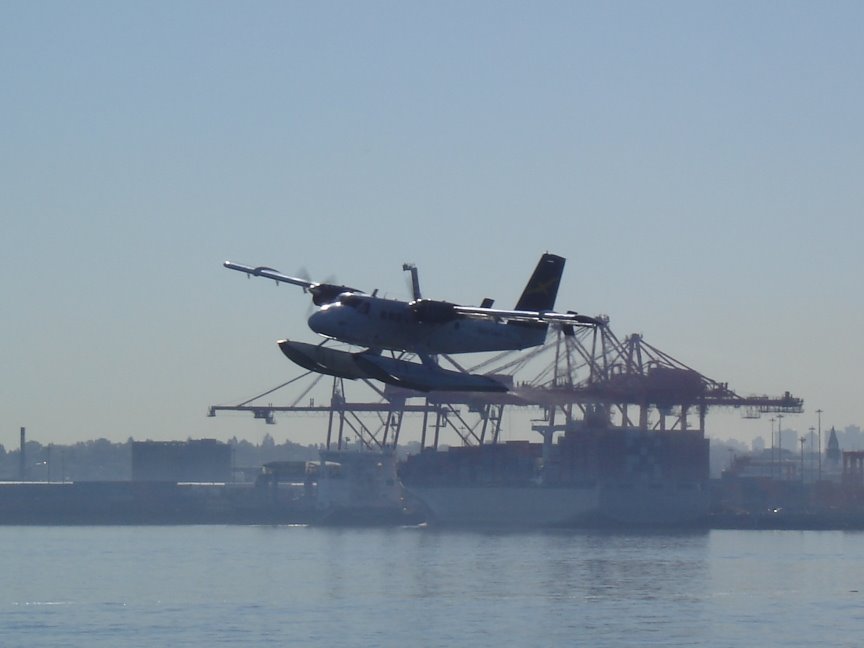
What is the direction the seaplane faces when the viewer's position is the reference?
facing the viewer and to the left of the viewer
